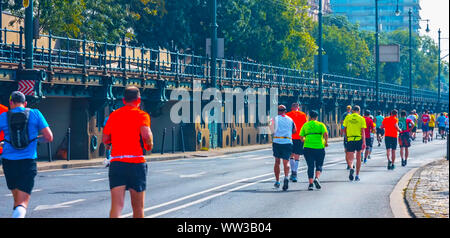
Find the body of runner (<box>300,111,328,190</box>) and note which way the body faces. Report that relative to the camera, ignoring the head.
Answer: away from the camera

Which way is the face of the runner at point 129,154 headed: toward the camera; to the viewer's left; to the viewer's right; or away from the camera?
away from the camera

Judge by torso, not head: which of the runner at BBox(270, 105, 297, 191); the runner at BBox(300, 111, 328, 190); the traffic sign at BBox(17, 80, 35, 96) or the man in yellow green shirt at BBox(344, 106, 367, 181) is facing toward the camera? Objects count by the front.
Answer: the traffic sign

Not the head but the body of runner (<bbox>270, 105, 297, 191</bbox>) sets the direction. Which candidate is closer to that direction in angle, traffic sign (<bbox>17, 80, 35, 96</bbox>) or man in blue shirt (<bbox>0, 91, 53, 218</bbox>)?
the traffic sign

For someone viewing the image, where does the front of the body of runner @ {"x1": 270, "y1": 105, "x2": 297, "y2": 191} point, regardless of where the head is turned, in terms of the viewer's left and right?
facing away from the viewer

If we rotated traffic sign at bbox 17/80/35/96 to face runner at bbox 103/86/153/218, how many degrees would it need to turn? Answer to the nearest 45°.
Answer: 0° — it already faces them

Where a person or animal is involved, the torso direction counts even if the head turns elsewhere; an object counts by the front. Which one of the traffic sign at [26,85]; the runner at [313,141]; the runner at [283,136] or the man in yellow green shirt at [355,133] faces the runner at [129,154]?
the traffic sign

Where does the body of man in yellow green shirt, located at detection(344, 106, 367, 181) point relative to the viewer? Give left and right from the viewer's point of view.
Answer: facing away from the viewer

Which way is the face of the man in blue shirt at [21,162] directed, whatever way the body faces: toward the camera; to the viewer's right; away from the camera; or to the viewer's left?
away from the camera
